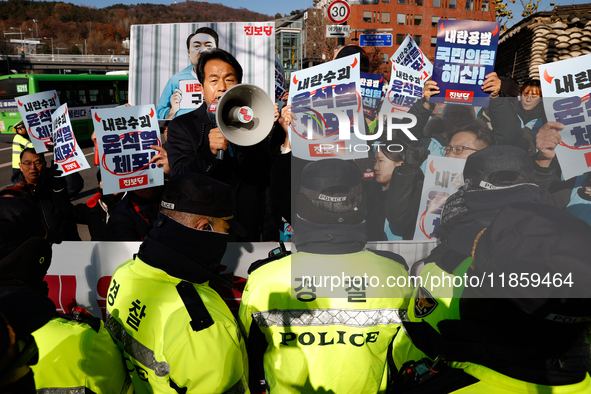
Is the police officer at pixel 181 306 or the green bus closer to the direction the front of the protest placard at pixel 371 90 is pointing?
the police officer

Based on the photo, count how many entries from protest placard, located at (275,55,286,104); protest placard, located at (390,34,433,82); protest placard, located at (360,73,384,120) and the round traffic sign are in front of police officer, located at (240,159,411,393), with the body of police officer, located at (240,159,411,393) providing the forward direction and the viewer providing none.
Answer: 4

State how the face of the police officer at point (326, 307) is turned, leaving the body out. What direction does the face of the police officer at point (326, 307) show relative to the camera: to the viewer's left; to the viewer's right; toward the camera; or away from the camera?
away from the camera

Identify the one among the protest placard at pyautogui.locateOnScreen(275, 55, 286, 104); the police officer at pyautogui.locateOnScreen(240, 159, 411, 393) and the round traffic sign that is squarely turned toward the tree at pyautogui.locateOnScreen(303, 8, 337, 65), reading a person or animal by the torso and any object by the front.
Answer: the police officer

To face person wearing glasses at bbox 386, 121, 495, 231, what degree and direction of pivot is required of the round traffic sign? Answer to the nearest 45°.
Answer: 0° — it already faces them

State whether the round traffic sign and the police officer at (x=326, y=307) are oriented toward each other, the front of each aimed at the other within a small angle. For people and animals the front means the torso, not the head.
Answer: yes

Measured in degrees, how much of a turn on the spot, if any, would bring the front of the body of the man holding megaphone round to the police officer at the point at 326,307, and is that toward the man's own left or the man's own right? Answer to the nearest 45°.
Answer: approximately 45° to the man's own right

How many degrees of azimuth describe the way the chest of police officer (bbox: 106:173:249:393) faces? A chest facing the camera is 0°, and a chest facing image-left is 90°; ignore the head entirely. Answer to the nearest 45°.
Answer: approximately 225°

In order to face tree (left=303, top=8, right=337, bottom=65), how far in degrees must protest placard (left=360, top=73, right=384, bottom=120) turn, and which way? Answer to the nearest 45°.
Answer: approximately 180°

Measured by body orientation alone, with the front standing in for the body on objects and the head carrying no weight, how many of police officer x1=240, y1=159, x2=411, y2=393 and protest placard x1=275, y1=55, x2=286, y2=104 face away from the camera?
1

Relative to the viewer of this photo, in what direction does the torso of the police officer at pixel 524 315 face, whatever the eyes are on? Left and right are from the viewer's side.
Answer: facing away from the viewer and to the left of the viewer

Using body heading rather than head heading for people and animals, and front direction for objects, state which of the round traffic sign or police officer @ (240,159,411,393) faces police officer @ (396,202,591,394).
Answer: the round traffic sign

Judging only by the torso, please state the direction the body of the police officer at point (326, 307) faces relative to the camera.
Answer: away from the camera

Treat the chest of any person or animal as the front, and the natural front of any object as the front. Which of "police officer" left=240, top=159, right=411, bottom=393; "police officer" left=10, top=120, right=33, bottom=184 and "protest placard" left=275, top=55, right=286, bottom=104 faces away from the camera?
"police officer" left=240, top=159, right=411, bottom=393
